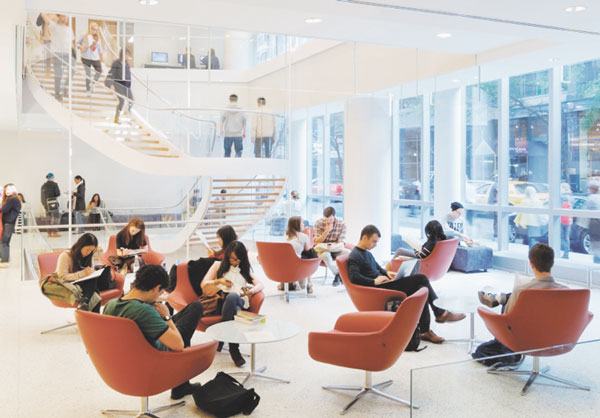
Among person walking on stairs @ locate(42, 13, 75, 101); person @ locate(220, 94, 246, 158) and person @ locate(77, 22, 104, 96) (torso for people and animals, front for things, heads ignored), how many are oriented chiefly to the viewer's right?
0

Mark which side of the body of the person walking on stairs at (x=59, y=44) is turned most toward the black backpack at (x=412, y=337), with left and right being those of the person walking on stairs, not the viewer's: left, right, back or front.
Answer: front

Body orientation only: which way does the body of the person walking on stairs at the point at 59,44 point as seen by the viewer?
toward the camera

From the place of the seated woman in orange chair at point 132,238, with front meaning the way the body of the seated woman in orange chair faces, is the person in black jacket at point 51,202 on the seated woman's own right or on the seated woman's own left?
on the seated woman's own right

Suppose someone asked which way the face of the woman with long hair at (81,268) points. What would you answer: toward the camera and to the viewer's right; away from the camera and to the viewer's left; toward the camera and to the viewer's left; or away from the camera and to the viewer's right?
toward the camera and to the viewer's right

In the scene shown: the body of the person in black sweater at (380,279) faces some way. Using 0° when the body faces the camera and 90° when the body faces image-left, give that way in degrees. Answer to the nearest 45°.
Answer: approximately 270°

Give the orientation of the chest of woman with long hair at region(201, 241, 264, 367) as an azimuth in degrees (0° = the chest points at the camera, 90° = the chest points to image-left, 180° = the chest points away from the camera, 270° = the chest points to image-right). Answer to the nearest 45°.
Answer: approximately 0°
